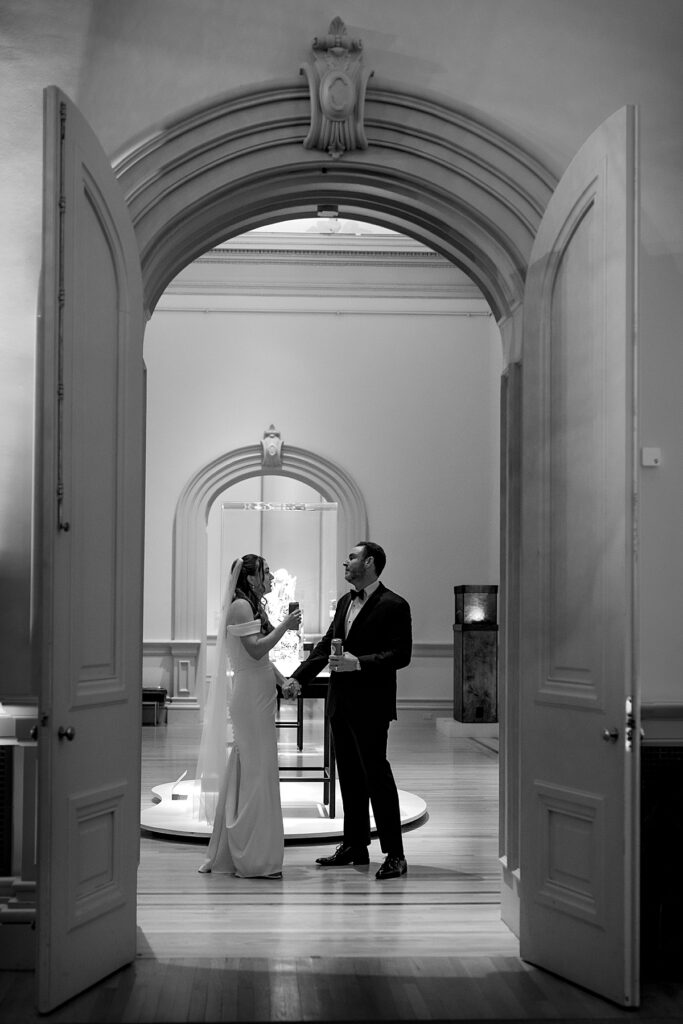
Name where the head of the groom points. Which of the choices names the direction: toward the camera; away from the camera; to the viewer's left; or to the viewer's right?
to the viewer's left

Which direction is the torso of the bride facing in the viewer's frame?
to the viewer's right

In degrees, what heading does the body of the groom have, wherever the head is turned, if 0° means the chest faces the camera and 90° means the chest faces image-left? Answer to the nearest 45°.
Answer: approximately 45°

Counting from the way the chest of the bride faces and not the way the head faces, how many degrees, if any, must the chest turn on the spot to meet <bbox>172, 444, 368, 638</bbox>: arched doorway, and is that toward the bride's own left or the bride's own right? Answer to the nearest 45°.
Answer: approximately 90° to the bride's own left

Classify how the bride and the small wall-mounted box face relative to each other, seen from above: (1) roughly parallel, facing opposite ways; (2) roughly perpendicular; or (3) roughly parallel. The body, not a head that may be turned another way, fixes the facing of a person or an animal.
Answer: roughly perpendicular

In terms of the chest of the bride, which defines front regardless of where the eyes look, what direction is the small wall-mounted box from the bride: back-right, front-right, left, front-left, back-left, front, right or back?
front-right

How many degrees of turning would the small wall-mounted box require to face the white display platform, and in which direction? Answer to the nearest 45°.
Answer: approximately 135° to its right

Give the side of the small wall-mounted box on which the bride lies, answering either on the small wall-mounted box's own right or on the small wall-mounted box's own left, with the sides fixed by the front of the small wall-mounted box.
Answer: on the small wall-mounted box's own right

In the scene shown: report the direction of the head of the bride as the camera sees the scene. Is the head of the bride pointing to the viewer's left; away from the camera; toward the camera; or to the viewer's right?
to the viewer's right

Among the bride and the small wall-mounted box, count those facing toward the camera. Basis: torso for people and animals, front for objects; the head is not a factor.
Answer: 1
